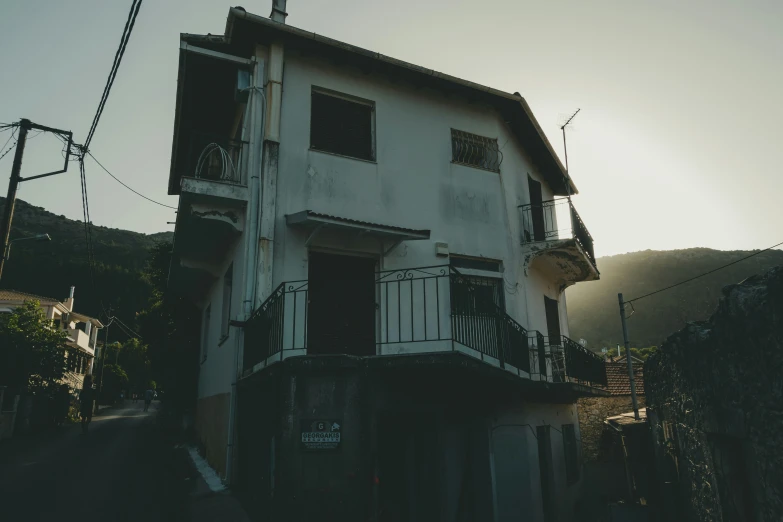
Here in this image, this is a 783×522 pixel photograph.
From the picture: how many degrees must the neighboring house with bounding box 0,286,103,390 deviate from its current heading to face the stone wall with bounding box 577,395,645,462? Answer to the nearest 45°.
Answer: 0° — it already faces it

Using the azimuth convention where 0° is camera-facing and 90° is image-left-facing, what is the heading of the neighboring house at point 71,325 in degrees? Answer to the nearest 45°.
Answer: approximately 315°

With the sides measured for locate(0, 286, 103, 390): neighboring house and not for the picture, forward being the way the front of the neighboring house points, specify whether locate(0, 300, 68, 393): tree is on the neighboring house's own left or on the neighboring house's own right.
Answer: on the neighboring house's own right

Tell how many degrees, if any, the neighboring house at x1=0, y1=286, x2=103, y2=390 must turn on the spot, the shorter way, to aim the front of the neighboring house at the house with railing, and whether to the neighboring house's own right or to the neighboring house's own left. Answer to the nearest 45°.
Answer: approximately 45° to the neighboring house's own right

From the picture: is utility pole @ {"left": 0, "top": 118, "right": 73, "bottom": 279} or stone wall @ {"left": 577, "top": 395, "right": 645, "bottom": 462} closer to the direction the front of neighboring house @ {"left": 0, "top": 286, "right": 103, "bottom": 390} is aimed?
the stone wall

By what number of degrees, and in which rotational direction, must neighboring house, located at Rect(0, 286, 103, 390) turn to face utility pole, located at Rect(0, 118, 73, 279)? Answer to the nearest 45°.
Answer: approximately 45° to its right
